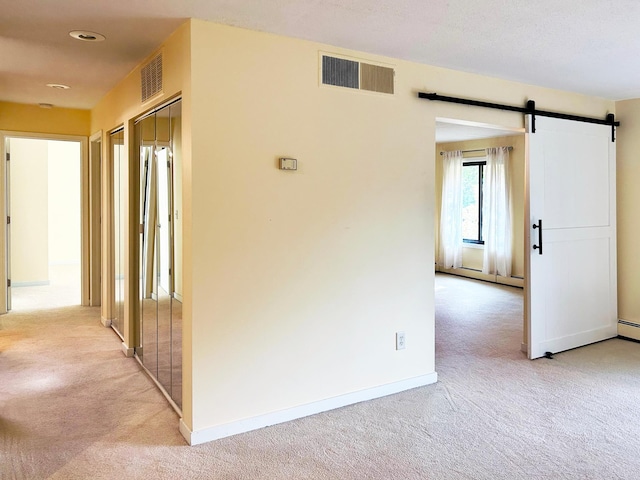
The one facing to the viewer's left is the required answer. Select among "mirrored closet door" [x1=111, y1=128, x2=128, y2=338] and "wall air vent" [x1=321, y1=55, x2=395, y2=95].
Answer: the mirrored closet door

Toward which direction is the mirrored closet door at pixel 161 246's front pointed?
to the viewer's left

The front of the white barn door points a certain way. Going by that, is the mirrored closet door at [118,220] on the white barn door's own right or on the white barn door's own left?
on the white barn door's own right

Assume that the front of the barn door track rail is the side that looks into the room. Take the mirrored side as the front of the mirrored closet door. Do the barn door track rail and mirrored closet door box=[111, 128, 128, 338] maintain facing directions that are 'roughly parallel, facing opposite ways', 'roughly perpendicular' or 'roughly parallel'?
roughly perpendicular

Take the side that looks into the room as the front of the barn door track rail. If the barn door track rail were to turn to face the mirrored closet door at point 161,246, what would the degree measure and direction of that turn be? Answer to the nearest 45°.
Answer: approximately 90° to its right

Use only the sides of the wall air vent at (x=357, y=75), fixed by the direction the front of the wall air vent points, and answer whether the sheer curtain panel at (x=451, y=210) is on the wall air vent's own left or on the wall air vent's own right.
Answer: on the wall air vent's own left

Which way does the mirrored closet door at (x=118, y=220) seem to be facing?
to the viewer's left

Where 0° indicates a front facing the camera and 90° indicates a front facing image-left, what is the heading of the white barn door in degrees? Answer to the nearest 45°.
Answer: approximately 315°

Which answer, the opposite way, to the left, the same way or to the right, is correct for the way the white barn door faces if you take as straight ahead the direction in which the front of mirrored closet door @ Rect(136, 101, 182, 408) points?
to the left
